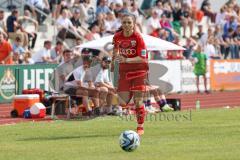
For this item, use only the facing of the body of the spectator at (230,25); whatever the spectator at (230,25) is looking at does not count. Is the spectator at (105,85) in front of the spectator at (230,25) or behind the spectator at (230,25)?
in front

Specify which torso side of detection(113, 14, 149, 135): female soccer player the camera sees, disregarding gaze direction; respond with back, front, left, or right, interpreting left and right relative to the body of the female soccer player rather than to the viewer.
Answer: front

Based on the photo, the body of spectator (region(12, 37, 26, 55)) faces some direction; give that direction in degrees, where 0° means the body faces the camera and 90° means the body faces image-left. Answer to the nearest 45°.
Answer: approximately 315°

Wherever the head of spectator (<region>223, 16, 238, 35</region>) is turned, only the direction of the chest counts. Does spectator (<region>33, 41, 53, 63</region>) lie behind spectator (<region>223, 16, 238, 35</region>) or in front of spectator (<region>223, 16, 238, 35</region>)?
in front

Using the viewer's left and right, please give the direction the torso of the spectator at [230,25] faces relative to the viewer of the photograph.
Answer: facing the viewer and to the left of the viewer

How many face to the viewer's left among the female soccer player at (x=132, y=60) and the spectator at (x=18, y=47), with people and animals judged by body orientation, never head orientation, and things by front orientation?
0
